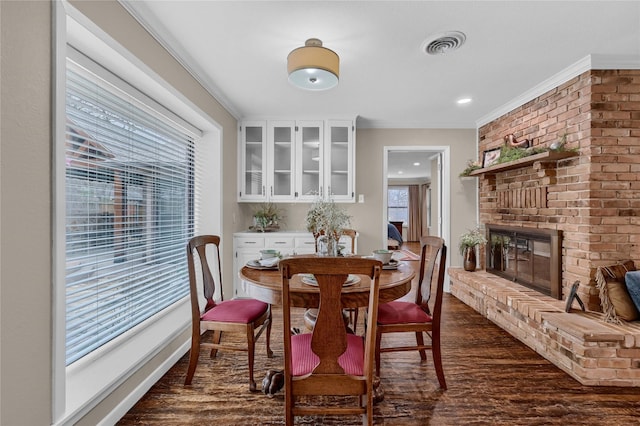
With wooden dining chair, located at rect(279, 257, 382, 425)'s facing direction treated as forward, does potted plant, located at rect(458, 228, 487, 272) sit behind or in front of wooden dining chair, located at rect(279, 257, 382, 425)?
in front

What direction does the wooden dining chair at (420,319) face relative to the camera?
to the viewer's left

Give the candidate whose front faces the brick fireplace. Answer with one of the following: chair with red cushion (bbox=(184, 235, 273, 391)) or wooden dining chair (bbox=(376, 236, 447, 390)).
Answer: the chair with red cushion

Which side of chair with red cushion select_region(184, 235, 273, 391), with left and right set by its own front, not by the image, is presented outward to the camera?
right

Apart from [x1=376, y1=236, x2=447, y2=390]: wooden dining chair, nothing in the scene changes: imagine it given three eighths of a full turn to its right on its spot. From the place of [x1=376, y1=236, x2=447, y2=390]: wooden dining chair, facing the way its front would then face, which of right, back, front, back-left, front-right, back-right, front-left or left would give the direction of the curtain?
front-left

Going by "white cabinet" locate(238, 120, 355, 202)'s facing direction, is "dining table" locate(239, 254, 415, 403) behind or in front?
in front

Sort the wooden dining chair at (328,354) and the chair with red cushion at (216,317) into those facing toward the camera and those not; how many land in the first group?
0

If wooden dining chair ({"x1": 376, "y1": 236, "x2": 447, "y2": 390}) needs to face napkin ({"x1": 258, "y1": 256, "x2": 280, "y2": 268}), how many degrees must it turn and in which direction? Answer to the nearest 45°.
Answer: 0° — it already faces it

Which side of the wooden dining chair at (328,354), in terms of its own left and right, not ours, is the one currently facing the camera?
back

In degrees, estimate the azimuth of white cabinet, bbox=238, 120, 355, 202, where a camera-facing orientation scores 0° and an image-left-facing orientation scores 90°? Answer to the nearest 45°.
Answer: approximately 0°

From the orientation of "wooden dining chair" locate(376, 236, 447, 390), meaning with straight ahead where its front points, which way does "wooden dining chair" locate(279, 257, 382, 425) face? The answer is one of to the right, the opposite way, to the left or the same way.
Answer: to the right

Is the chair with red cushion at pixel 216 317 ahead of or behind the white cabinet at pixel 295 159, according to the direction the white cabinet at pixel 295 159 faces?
ahead

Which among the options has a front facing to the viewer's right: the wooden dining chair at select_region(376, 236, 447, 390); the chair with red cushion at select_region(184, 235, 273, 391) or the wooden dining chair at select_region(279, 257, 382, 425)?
the chair with red cushion

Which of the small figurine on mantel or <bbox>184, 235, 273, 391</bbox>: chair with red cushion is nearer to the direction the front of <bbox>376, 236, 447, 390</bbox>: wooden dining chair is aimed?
the chair with red cushion

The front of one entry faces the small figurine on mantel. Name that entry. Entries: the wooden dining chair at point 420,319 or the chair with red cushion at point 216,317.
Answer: the chair with red cushion
